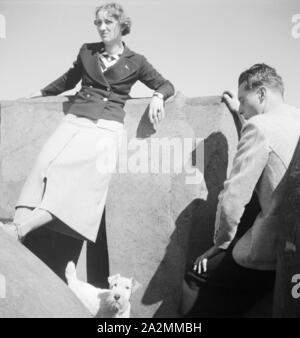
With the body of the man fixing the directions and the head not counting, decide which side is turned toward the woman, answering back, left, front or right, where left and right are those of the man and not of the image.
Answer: front

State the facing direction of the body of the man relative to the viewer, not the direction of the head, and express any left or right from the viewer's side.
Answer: facing away from the viewer and to the left of the viewer

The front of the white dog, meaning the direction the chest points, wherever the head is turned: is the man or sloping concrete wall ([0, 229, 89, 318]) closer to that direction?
the man

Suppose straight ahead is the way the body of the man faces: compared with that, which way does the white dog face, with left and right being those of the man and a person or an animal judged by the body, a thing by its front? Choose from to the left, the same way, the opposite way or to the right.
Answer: the opposite way

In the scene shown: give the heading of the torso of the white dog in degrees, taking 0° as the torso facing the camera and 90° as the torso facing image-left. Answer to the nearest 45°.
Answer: approximately 315°

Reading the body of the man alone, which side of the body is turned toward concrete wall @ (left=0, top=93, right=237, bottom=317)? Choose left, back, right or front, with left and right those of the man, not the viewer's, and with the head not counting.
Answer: front
